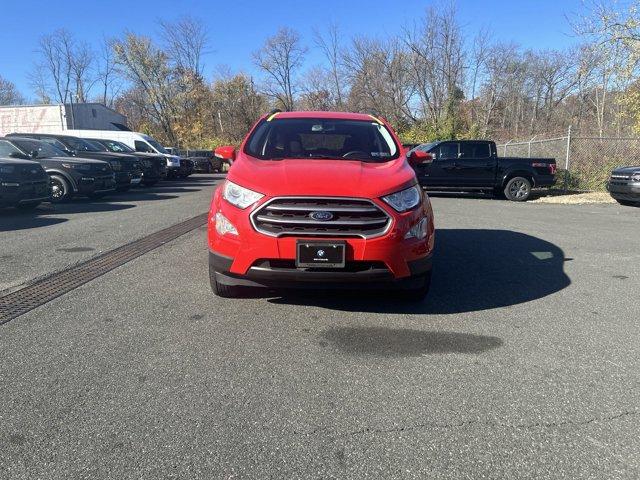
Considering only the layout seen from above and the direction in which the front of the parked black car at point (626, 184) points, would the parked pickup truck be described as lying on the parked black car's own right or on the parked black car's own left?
on the parked black car's own right

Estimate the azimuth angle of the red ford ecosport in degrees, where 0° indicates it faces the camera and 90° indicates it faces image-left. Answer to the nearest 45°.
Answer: approximately 0°

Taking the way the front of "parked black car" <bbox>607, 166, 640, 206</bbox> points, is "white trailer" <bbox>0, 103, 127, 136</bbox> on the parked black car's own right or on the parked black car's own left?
on the parked black car's own right

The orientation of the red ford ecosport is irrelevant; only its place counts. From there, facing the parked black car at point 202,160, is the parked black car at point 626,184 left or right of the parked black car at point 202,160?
right

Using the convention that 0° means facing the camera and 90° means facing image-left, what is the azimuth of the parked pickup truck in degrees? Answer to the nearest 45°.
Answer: approximately 90°
